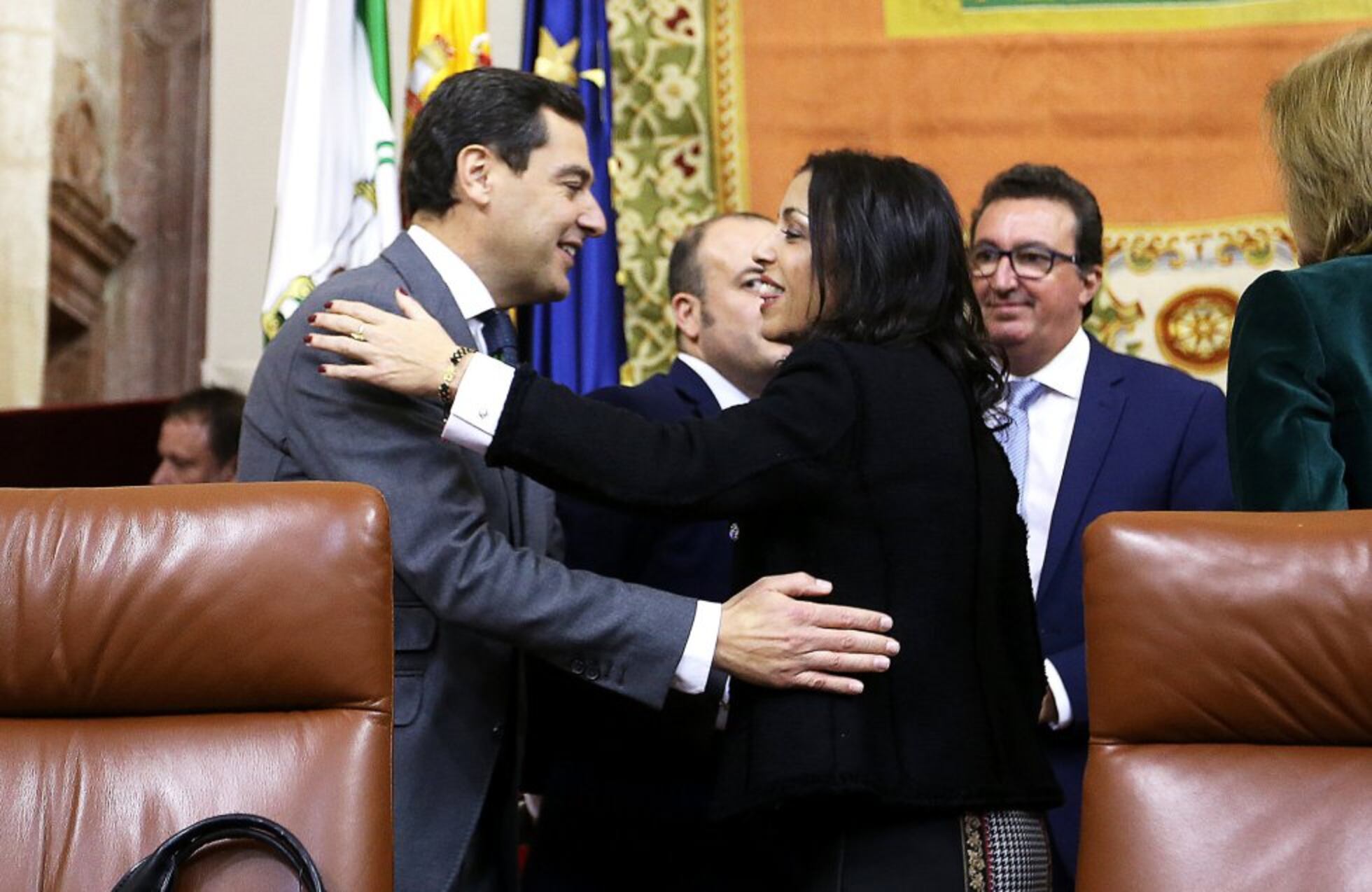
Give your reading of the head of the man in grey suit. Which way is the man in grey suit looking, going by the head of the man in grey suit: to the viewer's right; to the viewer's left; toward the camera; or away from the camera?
to the viewer's right

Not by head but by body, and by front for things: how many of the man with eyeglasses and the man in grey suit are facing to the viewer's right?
1

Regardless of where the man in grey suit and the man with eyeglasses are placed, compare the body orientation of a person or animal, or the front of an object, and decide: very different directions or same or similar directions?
very different directions

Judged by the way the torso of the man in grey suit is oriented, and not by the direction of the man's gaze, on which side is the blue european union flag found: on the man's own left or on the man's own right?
on the man's own left

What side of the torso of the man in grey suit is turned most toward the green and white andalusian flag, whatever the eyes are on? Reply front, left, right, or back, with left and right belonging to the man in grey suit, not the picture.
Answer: left

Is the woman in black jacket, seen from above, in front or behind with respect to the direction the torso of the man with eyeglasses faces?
in front

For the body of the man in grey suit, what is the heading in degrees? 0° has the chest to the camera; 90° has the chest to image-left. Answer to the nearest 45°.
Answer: approximately 270°

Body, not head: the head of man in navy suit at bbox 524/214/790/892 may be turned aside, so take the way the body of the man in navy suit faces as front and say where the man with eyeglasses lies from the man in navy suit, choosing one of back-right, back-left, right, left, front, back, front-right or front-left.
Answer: front-left
